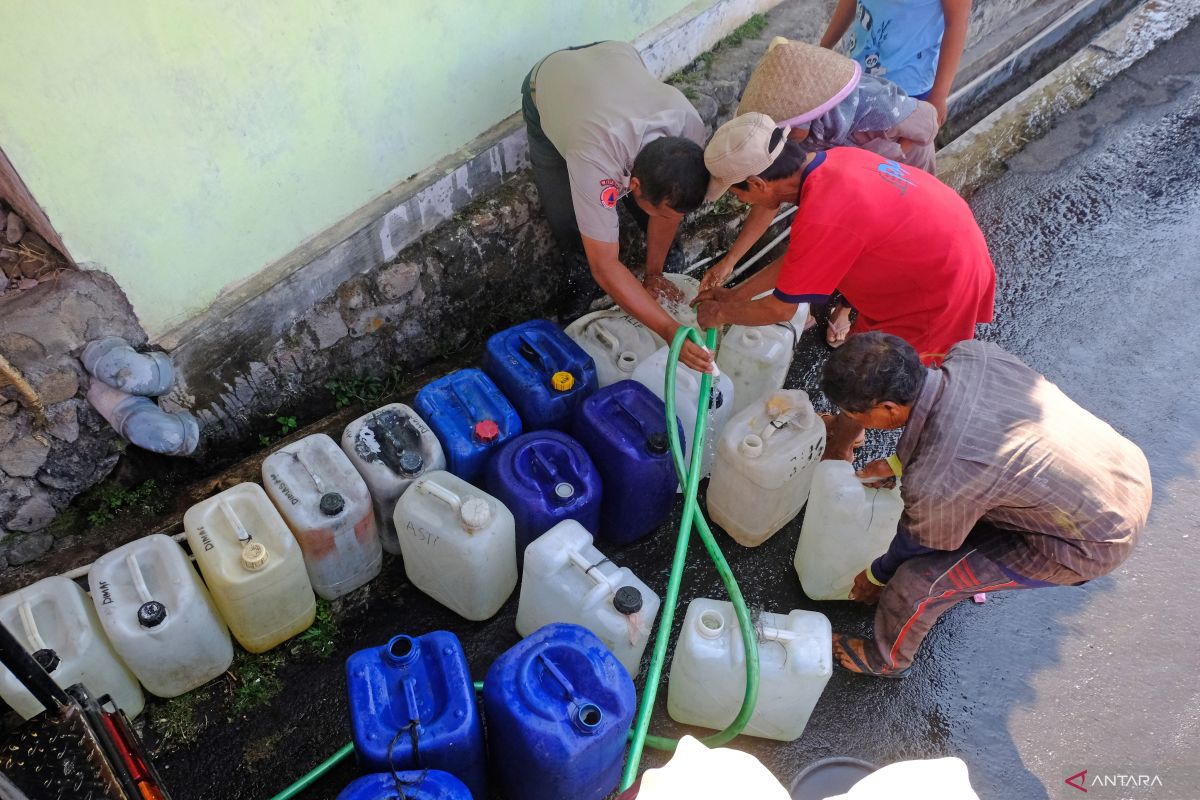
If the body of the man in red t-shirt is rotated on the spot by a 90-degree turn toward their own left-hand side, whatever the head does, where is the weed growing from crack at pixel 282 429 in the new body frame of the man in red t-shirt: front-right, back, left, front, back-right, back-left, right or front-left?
right

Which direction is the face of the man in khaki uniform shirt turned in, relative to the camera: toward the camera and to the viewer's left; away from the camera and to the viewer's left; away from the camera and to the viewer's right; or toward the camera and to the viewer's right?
toward the camera and to the viewer's right

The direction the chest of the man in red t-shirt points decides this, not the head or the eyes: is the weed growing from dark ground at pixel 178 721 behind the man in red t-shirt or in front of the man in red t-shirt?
in front

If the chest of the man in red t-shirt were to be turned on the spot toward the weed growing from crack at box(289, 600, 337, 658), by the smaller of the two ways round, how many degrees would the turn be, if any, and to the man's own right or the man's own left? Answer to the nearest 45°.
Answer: approximately 45° to the man's own left

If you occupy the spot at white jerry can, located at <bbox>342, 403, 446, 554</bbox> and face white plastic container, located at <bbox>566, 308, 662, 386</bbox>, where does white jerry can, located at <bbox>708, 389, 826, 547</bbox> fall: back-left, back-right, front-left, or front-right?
front-right

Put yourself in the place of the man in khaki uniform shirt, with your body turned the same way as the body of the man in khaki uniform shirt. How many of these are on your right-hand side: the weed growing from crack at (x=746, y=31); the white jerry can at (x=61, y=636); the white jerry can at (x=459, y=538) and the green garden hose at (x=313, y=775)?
3

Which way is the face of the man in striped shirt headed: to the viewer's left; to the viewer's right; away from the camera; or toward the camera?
to the viewer's left

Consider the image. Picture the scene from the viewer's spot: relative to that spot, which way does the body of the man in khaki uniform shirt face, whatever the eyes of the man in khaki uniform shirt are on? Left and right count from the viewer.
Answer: facing the viewer and to the right of the viewer

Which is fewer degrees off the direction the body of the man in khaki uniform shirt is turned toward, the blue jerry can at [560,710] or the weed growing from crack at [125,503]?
the blue jerry can

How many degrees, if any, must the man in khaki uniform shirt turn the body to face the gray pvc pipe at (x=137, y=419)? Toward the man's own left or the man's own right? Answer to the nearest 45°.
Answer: approximately 135° to the man's own right

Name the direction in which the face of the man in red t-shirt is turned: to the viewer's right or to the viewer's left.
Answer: to the viewer's left

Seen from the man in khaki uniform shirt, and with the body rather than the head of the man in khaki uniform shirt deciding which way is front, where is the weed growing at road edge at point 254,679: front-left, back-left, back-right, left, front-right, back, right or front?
right

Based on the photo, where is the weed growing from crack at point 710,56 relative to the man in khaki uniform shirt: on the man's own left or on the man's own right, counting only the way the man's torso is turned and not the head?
on the man's own left

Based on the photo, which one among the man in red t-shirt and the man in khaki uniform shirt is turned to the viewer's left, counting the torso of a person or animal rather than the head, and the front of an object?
the man in red t-shirt

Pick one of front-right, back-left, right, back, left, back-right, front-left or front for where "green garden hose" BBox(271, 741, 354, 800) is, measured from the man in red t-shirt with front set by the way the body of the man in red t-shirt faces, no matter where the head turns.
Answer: front-left

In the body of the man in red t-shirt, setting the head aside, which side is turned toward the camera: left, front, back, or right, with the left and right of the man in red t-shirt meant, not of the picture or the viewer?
left

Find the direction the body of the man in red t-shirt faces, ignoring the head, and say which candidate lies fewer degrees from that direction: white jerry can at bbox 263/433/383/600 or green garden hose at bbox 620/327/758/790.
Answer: the white jerry can

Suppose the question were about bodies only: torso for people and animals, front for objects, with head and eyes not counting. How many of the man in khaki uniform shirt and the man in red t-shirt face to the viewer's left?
1

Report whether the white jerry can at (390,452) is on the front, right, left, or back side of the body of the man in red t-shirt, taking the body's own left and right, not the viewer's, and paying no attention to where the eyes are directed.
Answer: front

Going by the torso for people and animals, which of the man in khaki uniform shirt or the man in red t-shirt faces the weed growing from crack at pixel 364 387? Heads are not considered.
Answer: the man in red t-shirt

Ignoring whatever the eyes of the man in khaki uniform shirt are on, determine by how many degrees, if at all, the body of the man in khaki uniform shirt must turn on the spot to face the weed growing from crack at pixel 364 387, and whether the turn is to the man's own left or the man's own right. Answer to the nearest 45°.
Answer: approximately 135° to the man's own right
